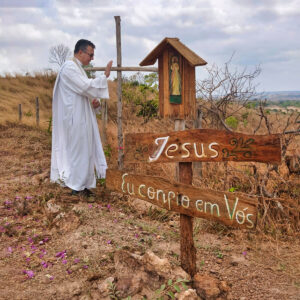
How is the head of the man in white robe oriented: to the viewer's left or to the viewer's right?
to the viewer's right

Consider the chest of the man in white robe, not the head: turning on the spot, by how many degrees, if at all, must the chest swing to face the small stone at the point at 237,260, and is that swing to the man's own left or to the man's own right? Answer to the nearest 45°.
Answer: approximately 45° to the man's own right

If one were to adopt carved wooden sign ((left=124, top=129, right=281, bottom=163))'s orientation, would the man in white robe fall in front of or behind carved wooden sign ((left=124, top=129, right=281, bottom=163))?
behind

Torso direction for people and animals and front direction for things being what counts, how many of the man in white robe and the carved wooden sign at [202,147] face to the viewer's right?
1

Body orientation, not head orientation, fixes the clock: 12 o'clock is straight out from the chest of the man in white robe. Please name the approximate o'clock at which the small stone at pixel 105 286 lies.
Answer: The small stone is roughly at 3 o'clock from the man in white robe.

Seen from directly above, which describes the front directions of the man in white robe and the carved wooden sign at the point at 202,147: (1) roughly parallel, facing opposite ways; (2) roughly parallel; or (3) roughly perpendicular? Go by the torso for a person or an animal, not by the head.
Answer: roughly perpendicular

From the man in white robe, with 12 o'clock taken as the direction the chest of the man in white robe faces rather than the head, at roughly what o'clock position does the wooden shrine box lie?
The wooden shrine box is roughly at 2 o'clock from the man in white robe.

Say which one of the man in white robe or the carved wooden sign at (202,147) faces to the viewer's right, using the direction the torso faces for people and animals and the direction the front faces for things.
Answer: the man in white robe

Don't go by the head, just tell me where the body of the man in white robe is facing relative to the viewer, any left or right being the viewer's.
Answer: facing to the right of the viewer

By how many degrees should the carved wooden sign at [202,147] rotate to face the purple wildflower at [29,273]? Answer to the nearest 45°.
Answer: approximately 90° to its right

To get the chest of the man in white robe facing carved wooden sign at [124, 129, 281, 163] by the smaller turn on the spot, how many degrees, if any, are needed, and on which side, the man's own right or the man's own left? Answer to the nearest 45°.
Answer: approximately 90° to the man's own right

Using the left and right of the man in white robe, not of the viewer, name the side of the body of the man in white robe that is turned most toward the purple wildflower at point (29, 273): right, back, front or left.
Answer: right
